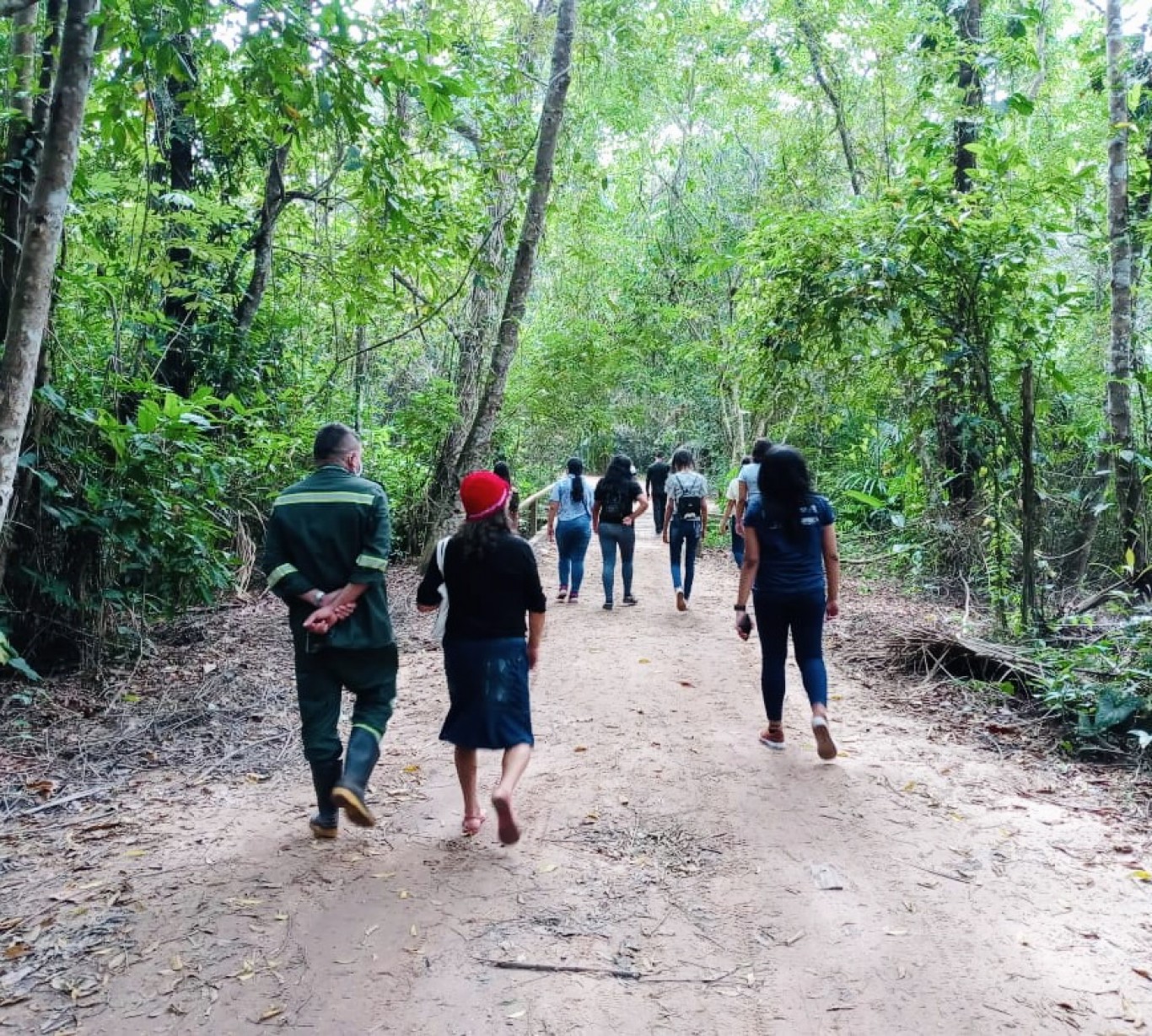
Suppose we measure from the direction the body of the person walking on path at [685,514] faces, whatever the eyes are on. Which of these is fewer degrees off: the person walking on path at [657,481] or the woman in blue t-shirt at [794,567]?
the person walking on path

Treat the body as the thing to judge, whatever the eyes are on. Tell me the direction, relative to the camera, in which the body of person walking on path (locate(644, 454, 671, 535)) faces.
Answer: away from the camera

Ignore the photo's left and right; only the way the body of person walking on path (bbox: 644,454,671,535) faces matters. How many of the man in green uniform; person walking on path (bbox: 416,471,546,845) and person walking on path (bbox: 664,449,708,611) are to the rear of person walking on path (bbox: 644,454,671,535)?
3

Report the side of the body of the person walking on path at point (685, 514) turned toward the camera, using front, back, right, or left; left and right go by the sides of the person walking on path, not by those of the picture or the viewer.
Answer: back

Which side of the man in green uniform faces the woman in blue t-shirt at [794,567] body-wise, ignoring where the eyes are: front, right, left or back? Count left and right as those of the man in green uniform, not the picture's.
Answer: right

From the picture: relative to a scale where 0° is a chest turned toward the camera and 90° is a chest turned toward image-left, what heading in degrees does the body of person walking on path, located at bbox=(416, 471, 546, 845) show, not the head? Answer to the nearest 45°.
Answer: approximately 180°

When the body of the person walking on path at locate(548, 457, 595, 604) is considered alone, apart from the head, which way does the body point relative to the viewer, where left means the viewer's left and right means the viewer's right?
facing away from the viewer

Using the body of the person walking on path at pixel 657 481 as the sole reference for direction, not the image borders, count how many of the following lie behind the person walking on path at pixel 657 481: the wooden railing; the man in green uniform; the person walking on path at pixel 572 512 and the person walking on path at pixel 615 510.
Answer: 3

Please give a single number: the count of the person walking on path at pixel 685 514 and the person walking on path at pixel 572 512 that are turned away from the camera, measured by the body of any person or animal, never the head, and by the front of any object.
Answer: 2

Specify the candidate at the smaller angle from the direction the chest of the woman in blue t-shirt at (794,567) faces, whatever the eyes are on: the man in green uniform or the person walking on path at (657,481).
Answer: the person walking on path

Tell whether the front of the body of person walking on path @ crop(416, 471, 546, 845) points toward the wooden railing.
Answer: yes

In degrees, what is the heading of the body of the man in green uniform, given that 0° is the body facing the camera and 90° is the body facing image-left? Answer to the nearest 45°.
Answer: approximately 180°

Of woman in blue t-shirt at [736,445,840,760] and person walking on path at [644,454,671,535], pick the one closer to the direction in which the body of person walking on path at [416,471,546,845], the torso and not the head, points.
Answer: the person walking on path
